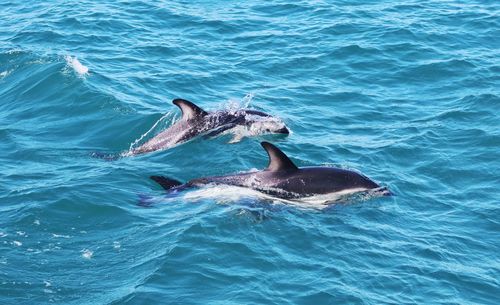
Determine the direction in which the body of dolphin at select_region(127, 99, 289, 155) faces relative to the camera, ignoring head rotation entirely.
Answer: to the viewer's right

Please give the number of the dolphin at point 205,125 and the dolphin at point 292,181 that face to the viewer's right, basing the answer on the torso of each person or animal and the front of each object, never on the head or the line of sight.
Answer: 2

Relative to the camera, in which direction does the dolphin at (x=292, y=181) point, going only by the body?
to the viewer's right

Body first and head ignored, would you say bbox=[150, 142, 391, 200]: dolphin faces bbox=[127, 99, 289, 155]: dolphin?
no

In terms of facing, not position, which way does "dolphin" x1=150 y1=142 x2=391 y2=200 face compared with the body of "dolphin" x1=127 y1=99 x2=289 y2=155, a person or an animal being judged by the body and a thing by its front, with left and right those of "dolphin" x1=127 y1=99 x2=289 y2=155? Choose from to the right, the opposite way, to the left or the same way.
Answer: the same way

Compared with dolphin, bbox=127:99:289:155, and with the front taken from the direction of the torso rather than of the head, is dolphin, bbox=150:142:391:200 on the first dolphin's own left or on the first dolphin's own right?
on the first dolphin's own right
